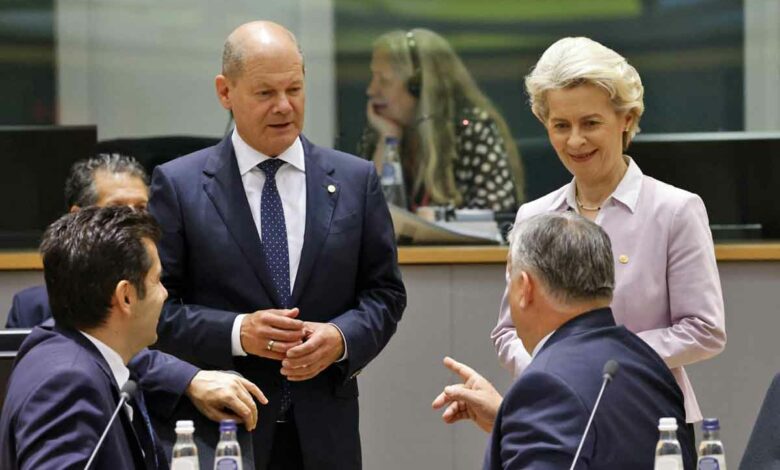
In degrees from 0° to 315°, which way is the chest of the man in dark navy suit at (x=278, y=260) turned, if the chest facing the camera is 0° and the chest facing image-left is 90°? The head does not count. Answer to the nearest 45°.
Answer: approximately 0°

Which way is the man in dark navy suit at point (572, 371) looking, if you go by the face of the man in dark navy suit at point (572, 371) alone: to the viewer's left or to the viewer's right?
to the viewer's left

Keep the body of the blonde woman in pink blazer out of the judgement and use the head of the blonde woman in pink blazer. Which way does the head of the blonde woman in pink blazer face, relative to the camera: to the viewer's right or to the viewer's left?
to the viewer's left

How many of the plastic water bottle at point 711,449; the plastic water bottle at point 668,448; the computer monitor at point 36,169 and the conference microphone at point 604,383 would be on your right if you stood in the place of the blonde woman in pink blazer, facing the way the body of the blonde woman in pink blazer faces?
1

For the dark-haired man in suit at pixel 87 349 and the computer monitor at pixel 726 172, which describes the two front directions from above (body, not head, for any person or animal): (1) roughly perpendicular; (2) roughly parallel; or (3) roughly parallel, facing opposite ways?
roughly perpendicular

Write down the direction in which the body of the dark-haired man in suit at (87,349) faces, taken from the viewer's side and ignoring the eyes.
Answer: to the viewer's right

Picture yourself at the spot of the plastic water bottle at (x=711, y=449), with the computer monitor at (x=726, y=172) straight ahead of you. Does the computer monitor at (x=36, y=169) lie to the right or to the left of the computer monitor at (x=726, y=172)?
left

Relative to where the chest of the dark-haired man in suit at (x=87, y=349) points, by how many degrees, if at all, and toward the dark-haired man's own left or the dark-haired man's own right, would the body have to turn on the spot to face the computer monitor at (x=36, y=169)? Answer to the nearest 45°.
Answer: approximately 90° to the dark-haired man's own left
